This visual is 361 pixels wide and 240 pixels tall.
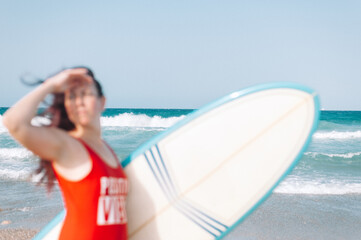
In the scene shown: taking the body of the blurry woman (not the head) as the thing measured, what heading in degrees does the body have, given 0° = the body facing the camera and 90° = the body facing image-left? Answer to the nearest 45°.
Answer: approximately 315°
